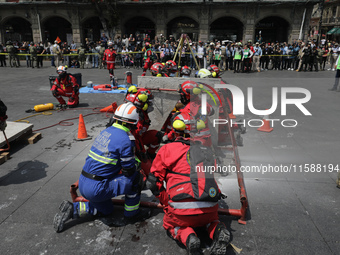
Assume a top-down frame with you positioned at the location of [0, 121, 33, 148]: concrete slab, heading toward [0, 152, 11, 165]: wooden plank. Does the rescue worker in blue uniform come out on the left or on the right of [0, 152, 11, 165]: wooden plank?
left

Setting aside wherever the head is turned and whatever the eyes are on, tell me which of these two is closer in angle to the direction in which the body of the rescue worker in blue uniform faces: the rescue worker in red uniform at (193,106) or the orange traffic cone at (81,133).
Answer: the rescue worker in red uniform

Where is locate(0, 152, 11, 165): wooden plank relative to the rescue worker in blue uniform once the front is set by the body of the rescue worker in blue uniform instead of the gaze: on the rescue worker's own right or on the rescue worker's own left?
on the rescue worker's own left

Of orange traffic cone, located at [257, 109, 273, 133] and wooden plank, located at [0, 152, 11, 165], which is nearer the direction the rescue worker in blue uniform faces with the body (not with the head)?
the orange traffic cone

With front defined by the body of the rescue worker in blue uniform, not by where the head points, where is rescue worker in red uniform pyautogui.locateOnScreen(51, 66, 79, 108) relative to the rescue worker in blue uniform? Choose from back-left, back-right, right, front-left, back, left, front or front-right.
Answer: front-left

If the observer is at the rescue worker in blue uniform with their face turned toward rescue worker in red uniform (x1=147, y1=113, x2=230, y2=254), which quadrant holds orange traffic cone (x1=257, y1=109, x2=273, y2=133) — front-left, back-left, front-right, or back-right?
front-left

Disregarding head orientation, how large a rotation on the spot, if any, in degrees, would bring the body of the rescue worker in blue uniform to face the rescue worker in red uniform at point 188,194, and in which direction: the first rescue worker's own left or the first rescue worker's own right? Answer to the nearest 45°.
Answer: approximately 90° to the first rescue worker's own right

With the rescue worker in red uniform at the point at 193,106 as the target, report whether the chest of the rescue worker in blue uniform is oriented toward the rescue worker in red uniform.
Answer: yes

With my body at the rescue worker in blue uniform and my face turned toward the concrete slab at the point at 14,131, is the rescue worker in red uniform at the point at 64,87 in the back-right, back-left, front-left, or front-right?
front-right

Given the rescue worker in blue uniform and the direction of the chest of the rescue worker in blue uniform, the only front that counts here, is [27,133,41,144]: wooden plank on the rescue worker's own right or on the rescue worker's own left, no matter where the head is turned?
on the rescue worker's own left

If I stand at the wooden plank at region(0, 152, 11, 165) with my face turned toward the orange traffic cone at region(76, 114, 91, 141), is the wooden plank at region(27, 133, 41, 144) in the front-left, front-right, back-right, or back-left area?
front-left

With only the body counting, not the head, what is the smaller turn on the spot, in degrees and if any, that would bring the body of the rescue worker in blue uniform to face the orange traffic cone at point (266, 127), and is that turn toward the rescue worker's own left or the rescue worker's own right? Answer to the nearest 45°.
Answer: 0° — they already face it

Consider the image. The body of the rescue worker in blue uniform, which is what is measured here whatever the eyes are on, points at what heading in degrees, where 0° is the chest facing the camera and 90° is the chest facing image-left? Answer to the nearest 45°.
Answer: approximately 225°

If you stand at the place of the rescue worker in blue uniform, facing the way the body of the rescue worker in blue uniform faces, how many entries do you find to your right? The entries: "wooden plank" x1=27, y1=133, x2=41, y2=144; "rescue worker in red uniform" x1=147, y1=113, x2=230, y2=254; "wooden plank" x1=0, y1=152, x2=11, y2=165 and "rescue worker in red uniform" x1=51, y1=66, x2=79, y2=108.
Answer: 1

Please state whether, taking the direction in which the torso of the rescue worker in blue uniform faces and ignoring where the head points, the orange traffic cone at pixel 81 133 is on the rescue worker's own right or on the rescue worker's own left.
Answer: on the rescue worker's own left

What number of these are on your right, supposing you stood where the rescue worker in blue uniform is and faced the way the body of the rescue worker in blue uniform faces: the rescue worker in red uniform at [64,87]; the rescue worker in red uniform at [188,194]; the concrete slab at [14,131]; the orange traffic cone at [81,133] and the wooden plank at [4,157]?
1
